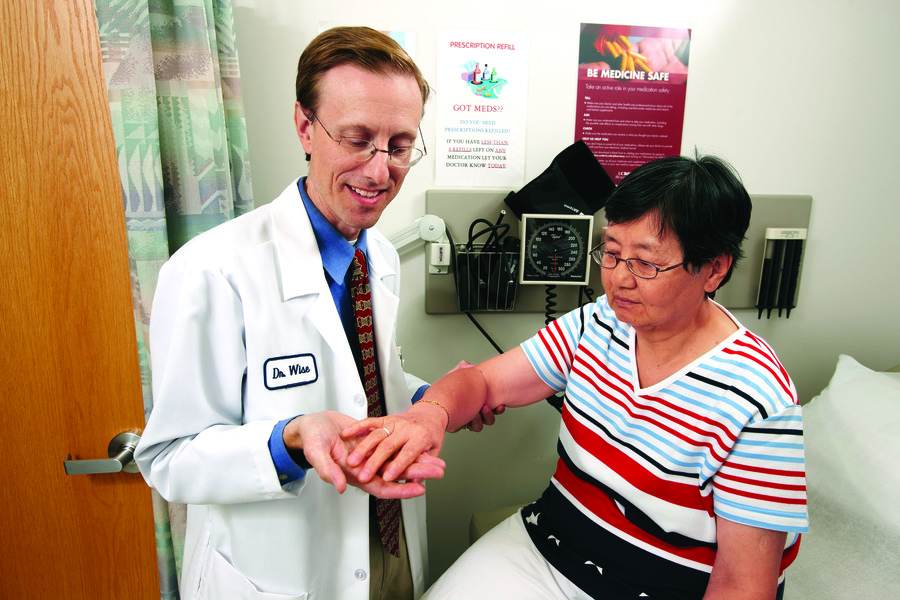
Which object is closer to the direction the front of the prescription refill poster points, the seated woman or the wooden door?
the seated woman

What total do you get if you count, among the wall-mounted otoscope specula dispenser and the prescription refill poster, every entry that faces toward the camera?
2

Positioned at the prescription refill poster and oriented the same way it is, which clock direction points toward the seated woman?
The seated woman is roughly at 11 o'clock from the prescription refill poster.

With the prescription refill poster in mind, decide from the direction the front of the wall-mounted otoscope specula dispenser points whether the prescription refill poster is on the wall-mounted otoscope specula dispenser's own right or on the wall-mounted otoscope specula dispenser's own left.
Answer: on the wall-mounted otoscope specula dispenser's own right

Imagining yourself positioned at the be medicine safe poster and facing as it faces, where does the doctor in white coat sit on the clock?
The doctor in white coat is roughly at 1 o'clock from the be medicine safe poster.

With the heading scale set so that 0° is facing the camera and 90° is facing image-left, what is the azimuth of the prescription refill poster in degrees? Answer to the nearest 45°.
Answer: approximately 0°
